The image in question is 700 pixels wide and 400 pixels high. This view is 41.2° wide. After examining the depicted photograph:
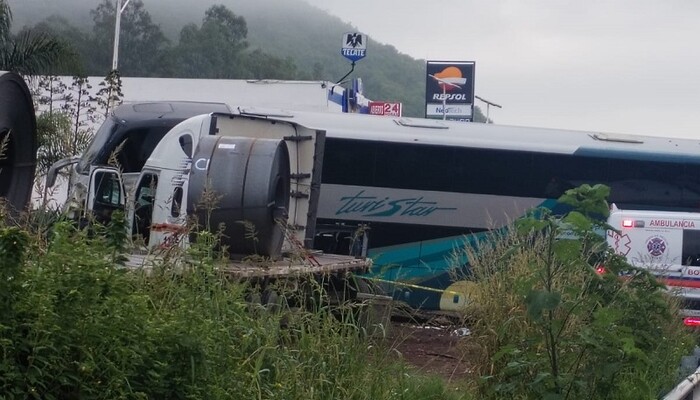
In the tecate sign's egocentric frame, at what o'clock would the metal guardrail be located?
The metal guardrail is roughly at 12 o'clock from the tecate sign.

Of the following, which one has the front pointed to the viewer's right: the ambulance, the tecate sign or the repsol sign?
the ambulance

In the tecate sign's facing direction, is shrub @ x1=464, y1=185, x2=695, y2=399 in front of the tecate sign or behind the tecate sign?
in front

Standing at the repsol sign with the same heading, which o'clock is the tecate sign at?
The tecate sign is roughly at 2 o'clock from the repsol sign.

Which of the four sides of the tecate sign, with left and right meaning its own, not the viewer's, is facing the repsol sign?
left

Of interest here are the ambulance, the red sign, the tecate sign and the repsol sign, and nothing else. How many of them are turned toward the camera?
3

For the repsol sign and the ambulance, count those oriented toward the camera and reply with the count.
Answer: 1

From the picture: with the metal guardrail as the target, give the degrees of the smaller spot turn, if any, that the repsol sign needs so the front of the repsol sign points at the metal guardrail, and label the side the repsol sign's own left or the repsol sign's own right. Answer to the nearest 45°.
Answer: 0° — it already faces it

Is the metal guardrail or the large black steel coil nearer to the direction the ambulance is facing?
the metal guardrail

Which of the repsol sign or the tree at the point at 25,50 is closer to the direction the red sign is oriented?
the tree

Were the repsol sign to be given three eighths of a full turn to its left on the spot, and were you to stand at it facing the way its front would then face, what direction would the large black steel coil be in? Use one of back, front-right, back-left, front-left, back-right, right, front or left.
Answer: back-right

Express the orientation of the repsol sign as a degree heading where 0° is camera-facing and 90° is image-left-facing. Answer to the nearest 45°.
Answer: approximately 0°

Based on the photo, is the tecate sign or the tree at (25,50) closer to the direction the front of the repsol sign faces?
the tree

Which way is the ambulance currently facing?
to the viewer's right
